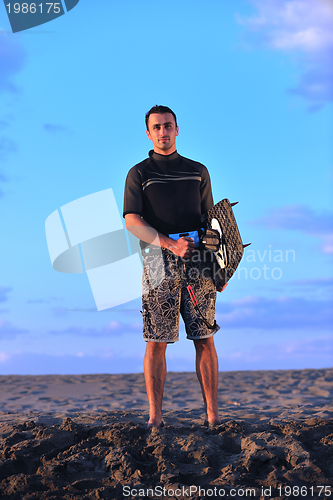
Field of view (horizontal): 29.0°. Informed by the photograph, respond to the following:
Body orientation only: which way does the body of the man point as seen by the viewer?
toward the camera

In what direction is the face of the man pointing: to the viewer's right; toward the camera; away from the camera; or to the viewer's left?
toward the camera
